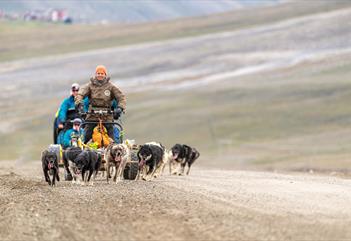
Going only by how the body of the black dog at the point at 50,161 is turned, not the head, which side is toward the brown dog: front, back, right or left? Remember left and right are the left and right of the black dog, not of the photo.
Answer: left

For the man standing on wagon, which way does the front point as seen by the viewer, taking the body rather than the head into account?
toward the camera

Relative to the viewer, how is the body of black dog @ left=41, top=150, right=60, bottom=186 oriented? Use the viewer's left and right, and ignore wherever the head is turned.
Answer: facing the viewer

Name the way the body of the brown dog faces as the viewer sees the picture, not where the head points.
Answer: toward the camera

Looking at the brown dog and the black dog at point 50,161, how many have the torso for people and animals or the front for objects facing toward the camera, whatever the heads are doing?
2

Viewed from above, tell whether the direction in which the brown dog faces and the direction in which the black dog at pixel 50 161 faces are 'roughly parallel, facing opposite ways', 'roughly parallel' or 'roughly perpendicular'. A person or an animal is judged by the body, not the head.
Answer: roughly parallel

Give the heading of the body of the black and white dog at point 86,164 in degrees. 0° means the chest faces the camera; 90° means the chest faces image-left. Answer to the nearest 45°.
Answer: approximately 45°

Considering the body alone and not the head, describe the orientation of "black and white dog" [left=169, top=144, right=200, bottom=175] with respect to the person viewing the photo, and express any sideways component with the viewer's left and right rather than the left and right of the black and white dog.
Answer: facing the viewer and to the left of the viewer
